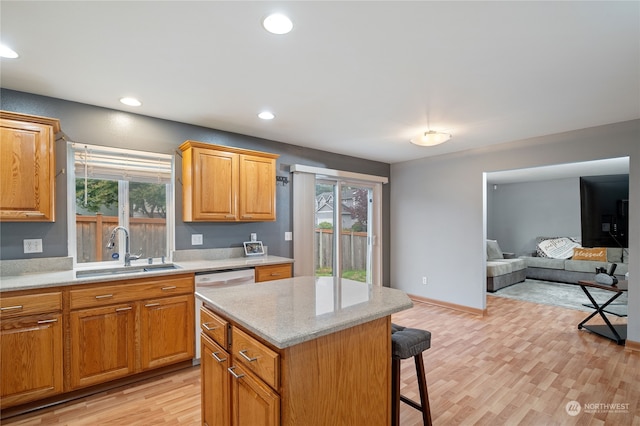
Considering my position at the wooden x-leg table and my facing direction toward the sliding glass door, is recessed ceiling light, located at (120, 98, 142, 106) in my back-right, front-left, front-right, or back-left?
front-left

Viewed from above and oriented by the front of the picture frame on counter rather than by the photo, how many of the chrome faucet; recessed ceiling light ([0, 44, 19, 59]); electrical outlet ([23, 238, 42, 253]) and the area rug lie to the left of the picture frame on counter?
1

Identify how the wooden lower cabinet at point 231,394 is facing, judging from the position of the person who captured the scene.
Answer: facing the viewer and to the left of the viewer

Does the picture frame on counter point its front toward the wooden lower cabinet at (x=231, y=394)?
yes

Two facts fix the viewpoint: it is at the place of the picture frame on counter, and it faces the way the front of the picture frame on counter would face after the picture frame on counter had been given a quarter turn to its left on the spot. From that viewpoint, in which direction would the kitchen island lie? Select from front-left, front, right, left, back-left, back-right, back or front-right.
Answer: right

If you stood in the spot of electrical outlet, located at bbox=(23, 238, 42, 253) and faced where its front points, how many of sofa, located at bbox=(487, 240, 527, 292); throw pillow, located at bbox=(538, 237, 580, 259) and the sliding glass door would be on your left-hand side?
3

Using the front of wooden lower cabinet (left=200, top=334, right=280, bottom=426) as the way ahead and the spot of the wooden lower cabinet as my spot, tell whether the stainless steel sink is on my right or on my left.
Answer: on my right

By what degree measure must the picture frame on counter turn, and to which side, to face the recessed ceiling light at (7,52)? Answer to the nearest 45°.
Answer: approximately 45° to its right

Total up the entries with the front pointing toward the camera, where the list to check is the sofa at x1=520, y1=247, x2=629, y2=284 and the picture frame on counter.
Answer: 2

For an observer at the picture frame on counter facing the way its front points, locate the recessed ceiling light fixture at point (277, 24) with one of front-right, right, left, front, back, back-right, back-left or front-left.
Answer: front

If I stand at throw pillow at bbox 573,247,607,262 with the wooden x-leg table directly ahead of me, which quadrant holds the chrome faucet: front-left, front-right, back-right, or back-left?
front-right

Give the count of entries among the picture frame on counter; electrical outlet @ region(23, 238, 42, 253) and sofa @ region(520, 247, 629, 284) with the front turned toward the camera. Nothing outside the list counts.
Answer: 3

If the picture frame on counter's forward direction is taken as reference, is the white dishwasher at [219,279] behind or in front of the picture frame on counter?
in front

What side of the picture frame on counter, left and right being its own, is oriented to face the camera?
front

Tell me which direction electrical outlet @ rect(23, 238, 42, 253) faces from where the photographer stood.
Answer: facing the viewer

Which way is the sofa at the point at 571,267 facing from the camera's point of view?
toward the camera
